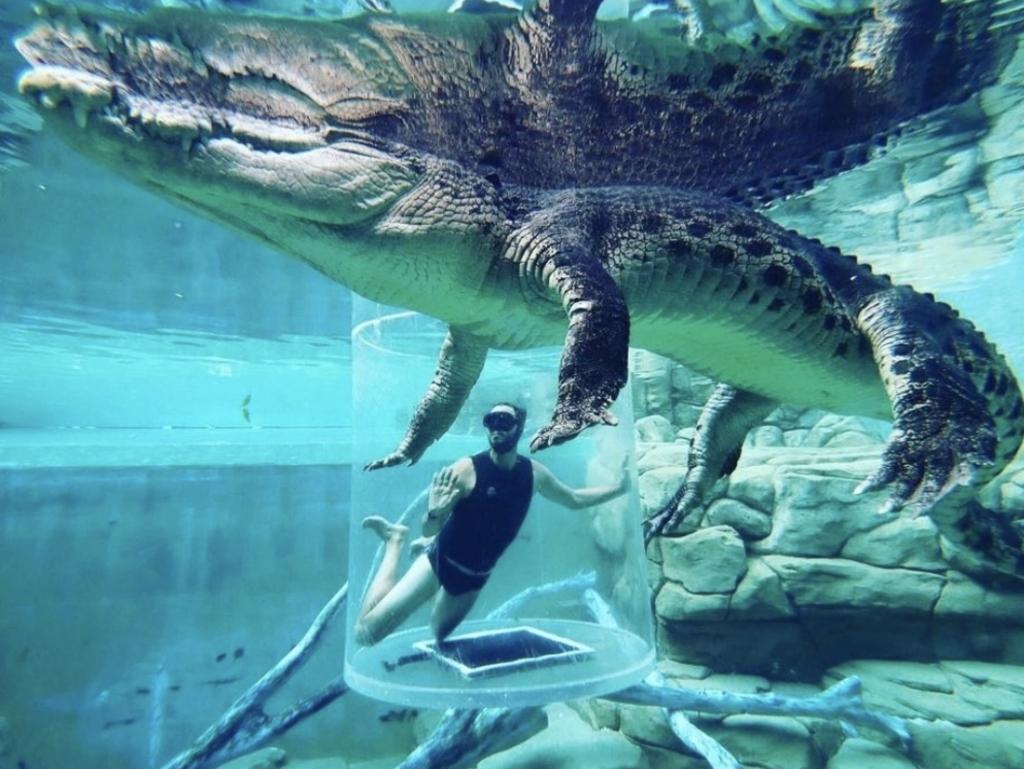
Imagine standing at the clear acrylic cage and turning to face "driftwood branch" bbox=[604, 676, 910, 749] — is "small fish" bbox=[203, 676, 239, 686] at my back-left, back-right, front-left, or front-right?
back-left

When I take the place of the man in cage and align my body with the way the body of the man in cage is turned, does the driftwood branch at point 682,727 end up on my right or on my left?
on my left

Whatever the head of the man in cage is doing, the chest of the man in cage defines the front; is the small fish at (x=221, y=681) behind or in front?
behind

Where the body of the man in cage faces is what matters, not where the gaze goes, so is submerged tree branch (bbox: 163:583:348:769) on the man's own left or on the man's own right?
on the man's own right

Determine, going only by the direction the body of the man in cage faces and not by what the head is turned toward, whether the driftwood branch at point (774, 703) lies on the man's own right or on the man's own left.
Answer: on the man's own left

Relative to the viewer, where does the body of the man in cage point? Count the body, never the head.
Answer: toward the camera
